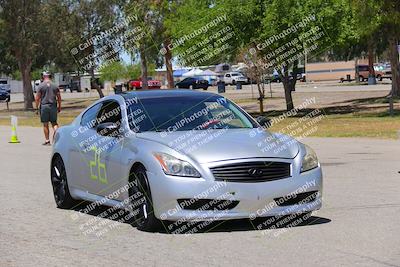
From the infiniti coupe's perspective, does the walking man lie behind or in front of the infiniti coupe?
behind

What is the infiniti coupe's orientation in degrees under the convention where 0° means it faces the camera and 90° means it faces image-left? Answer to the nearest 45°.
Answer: approximately 315°
